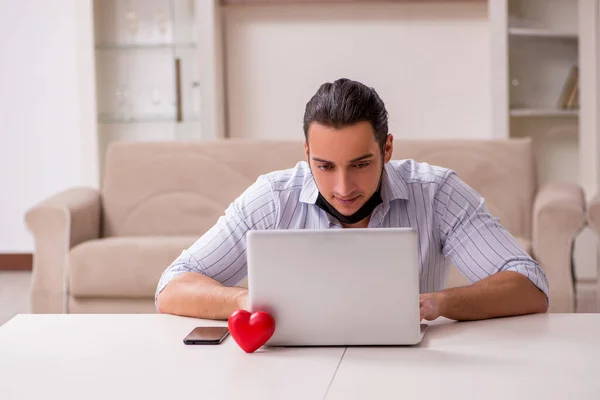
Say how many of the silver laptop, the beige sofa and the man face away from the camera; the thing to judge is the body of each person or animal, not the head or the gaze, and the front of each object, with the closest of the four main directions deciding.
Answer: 1

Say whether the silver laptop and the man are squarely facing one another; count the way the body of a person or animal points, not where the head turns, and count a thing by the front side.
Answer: yes

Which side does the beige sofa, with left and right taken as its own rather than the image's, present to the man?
front

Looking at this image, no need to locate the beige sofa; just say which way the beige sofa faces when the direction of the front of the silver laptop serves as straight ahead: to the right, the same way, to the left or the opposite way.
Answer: the opposite way

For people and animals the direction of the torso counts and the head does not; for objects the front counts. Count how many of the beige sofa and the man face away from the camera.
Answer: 0

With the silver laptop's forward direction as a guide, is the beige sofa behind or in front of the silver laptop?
in front

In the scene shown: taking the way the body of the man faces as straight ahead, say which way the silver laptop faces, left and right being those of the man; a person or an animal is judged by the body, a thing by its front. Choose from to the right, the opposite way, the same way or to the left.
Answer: the opposite way

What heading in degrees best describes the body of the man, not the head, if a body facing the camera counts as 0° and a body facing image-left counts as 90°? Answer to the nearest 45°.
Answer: approximately 0°

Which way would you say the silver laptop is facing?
away from the camera
